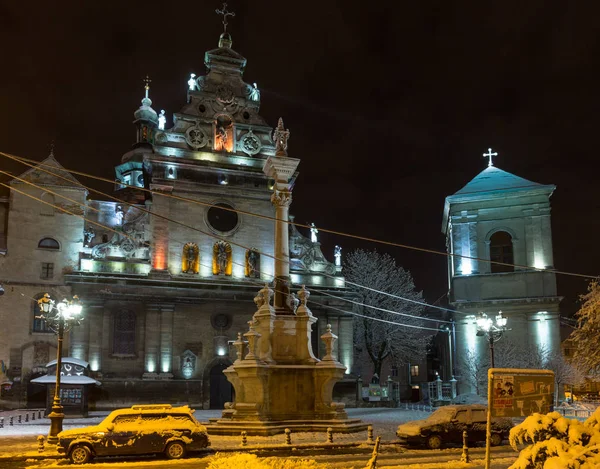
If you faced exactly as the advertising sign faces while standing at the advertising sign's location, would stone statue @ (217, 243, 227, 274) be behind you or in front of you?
behind

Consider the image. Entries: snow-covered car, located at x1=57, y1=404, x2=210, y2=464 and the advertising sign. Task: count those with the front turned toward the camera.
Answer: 1

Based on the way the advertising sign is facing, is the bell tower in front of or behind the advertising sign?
behind

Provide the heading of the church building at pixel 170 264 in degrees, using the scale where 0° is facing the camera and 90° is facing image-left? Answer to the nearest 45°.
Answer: approximately 0°

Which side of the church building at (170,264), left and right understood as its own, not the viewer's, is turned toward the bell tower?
left

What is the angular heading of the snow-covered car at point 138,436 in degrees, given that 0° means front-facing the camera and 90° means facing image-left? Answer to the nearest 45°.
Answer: approximately 90°

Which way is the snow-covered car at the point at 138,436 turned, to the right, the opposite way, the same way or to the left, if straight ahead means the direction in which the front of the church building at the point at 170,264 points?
to the right

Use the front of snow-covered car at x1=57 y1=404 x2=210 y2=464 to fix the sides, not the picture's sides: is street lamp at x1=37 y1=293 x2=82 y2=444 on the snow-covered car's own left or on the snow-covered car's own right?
on the snow-covered car's own right
